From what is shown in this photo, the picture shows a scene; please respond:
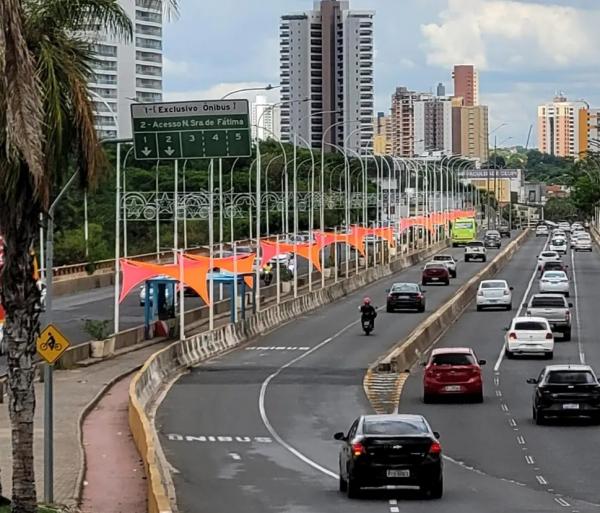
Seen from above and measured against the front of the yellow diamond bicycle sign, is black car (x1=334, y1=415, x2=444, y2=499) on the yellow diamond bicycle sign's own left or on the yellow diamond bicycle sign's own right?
on the yellow diamond bicycle sign's own left

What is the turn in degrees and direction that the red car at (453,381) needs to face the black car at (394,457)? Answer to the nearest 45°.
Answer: approximately 180°

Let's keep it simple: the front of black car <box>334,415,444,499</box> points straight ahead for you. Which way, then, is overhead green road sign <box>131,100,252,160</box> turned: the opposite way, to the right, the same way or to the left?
the opposite way

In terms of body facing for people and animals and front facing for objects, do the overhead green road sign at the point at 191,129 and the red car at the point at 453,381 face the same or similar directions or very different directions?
very different directions

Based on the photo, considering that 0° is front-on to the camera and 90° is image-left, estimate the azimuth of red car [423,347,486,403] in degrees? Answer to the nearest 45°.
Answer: approximately 180°

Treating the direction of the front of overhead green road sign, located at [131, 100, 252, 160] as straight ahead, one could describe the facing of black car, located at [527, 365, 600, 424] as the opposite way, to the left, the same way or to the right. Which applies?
the opposite way

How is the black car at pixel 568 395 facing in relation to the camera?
away from the camera

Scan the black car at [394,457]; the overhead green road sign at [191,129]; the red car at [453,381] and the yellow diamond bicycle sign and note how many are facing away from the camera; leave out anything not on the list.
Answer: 2

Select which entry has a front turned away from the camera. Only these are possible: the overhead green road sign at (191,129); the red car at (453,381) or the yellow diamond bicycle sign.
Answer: the red car

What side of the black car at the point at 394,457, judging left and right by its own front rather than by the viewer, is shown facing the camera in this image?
back

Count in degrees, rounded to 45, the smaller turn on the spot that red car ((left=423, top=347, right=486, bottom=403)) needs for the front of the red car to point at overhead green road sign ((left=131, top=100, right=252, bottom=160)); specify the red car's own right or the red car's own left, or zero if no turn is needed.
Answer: approximately 45° to the red car's own left
